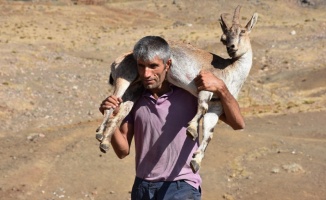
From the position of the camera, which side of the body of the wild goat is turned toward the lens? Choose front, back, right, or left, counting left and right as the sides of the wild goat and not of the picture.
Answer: right
